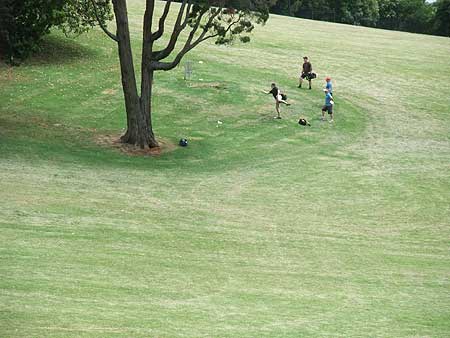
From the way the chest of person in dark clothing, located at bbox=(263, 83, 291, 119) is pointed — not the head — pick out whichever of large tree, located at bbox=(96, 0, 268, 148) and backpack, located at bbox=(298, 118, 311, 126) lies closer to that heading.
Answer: the large tree

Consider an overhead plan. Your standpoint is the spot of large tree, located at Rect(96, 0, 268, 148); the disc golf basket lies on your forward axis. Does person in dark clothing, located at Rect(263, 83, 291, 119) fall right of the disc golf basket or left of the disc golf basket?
right

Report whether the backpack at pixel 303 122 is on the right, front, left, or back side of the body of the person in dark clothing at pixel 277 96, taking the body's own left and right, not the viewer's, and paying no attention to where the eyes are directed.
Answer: back

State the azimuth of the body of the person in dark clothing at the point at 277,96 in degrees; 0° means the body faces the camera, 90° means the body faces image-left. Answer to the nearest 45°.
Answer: approximately 90°

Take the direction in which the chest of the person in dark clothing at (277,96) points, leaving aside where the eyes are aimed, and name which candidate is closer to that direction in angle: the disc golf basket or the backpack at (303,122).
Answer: the disc golf basket

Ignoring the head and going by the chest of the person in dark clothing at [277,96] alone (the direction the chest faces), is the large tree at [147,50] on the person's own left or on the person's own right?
on the person's own left

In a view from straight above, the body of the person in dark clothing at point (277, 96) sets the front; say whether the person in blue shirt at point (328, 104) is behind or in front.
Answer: behind

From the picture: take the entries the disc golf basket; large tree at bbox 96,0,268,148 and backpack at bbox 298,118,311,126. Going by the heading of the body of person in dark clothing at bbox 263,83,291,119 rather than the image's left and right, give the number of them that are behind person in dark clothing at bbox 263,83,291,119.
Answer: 1

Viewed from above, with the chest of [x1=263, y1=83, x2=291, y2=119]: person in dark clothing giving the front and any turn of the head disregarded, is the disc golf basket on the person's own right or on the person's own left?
on the person's own right
